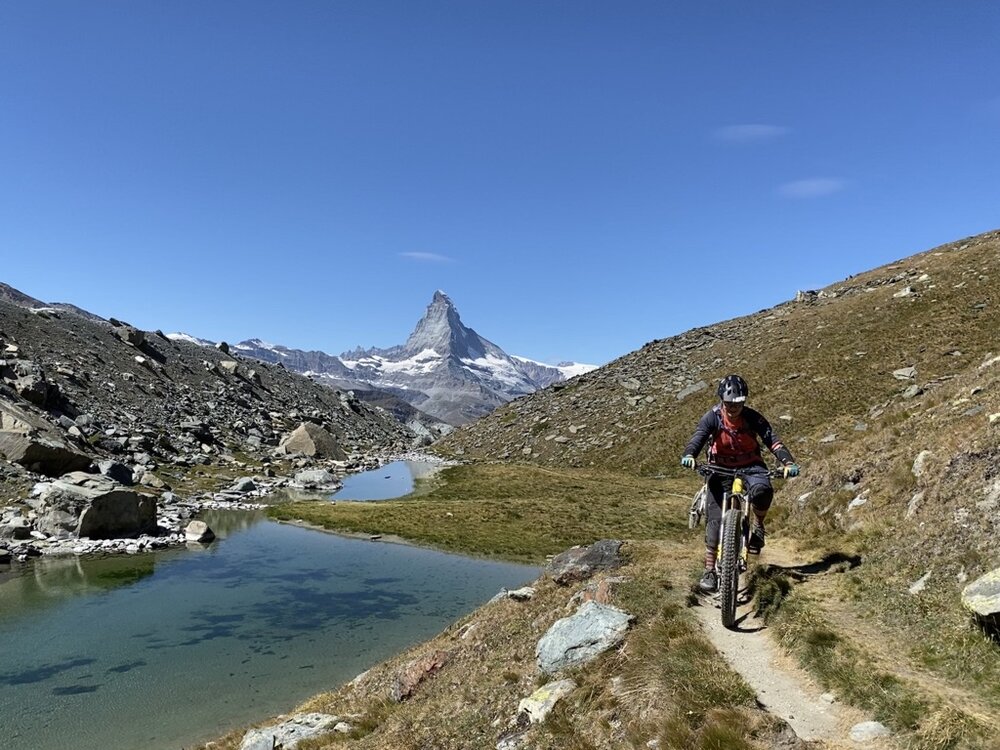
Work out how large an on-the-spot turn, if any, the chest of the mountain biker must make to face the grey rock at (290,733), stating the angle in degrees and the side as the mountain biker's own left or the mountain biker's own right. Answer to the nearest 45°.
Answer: approximately 90° to the mountain biker's own right

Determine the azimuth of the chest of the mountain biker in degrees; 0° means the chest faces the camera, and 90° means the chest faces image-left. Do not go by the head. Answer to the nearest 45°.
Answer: approximately 0°

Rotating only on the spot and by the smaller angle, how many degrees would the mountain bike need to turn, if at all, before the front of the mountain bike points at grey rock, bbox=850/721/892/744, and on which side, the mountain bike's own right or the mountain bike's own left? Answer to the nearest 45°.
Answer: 0° — it already faces it

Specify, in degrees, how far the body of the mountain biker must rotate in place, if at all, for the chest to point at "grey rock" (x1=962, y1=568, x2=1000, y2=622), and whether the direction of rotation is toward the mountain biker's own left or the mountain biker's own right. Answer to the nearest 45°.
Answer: approximately 45° to the mountain biker's own left

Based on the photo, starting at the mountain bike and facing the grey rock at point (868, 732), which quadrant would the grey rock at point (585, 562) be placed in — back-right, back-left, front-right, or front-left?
back-right
